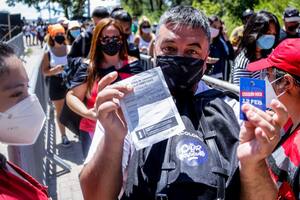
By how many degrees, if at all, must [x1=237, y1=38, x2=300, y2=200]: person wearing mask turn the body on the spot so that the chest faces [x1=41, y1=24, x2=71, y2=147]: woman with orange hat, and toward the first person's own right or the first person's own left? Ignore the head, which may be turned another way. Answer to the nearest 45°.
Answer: approximately 45° to the first person's own right

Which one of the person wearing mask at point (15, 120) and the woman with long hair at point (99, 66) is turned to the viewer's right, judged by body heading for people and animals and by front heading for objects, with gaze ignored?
the person wearing mask

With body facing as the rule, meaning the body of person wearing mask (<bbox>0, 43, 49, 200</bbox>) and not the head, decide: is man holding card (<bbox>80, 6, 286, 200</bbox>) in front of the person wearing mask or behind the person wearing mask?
in front

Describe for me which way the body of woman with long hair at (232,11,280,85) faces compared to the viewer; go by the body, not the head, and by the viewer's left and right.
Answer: facing the viewer and to the right of the viewer

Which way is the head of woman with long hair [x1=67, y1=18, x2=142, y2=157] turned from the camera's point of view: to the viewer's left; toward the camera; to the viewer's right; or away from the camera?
toward the camera

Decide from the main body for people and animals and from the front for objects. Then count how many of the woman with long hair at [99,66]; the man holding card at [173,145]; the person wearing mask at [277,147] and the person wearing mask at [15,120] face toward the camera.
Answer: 2

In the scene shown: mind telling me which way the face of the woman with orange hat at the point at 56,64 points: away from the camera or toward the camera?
toward the camera

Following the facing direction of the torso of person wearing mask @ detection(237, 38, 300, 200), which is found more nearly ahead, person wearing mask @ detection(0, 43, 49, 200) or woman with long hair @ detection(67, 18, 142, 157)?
the person wearing mask

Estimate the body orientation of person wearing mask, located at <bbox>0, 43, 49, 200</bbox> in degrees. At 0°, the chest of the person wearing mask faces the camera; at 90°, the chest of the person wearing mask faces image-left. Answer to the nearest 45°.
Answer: approximately 270°

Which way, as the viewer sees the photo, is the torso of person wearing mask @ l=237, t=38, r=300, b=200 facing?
to the viewer's left

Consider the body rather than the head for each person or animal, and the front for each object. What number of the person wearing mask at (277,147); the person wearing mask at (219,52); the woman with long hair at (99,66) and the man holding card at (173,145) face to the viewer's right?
0

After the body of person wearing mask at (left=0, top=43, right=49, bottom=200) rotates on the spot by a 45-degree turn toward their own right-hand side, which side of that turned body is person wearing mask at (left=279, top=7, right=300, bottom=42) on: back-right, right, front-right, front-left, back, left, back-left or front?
left

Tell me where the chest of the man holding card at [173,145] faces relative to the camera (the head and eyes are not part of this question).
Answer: toward the camera

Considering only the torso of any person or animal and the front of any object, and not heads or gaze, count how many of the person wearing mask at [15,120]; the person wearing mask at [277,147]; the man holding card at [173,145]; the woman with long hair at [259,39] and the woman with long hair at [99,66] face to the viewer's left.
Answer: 1

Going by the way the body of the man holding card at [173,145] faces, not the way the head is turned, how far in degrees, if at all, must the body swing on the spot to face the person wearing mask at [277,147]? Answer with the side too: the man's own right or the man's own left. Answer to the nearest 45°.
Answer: approximately 90° to the man's own left

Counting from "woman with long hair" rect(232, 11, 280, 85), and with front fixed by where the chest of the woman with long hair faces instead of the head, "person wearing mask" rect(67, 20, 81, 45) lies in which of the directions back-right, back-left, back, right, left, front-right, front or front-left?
back
